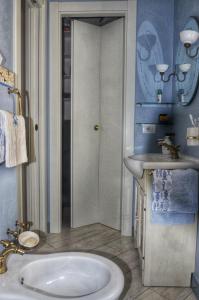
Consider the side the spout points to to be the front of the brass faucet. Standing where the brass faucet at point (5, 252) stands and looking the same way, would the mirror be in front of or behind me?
in front

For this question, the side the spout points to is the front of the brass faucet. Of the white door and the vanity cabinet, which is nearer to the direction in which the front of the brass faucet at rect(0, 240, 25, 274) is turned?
the vanity cabinet

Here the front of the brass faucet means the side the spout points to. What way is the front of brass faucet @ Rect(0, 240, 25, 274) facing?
to the viewer's right

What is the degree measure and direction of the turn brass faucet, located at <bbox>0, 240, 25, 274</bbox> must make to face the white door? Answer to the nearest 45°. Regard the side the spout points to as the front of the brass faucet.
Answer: approximately 45° to its left
